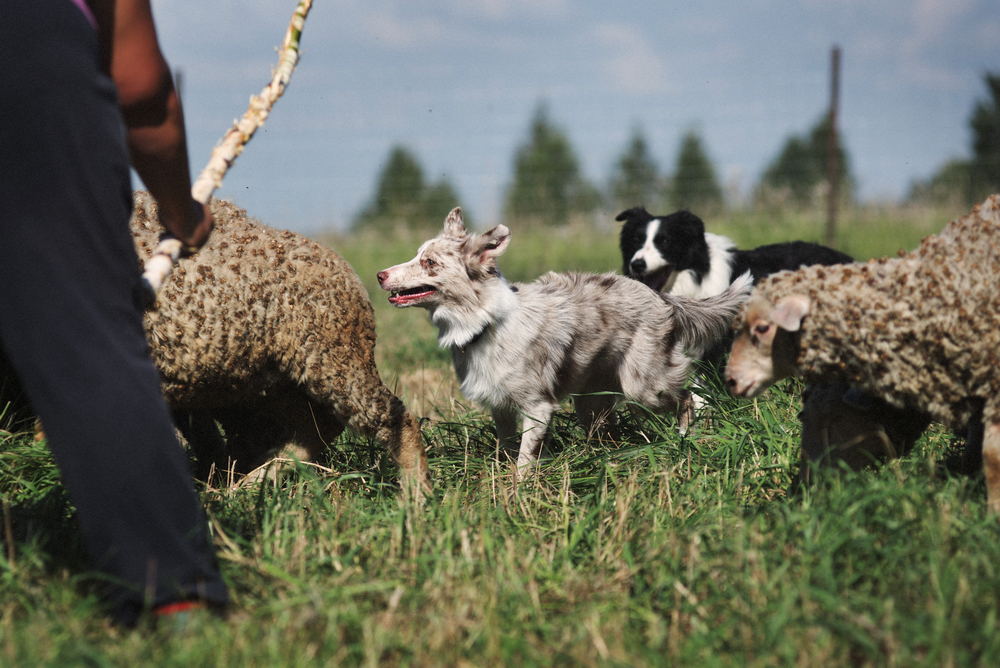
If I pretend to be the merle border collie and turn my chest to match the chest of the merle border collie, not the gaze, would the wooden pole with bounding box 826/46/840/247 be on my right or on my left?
on my right

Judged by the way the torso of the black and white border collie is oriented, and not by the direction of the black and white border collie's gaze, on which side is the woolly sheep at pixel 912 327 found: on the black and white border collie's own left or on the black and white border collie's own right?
on the black and white border collie's own left

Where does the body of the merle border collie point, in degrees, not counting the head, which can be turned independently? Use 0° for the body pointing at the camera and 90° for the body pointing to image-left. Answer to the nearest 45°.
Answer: approximately 90°

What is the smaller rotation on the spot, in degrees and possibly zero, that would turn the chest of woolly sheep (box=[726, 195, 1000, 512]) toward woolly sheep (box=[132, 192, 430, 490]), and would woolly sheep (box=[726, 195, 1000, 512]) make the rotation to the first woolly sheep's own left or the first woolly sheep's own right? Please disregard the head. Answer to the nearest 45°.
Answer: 0° — it already faces it

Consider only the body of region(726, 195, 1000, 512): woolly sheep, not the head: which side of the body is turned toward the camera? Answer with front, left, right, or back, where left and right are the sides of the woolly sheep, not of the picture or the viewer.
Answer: left

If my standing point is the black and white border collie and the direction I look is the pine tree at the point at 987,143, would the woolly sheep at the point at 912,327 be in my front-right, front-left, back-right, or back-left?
back-right
